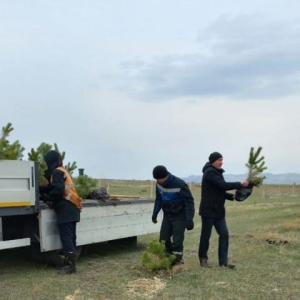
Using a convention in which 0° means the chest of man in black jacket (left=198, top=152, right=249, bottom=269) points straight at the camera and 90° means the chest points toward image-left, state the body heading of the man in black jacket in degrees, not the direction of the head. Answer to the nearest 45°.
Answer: approximately 270°

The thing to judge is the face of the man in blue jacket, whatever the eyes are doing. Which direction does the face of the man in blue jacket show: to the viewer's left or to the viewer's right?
to the viewer's left

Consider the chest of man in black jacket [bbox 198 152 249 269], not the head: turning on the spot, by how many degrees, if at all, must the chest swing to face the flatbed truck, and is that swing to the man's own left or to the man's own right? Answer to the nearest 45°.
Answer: approximately 180°

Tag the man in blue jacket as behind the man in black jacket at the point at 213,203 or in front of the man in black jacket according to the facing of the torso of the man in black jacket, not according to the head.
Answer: behind

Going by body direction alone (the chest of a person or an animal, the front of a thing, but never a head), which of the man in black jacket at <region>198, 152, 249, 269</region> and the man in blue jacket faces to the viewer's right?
the man in black jacket

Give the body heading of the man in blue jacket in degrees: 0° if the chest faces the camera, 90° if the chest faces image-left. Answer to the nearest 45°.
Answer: approximately 45°

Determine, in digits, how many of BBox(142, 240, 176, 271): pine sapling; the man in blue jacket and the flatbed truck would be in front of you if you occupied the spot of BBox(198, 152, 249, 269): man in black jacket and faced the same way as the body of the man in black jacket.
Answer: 0

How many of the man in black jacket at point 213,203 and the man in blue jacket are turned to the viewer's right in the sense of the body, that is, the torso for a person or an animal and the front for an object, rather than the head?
1

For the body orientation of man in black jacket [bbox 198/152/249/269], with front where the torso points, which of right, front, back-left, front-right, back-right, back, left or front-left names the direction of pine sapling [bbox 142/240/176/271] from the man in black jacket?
back-right

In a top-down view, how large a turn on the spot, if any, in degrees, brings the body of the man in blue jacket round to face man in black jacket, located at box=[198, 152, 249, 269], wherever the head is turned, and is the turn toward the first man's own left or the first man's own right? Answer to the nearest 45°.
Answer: approximately 135° to the first man's own left
